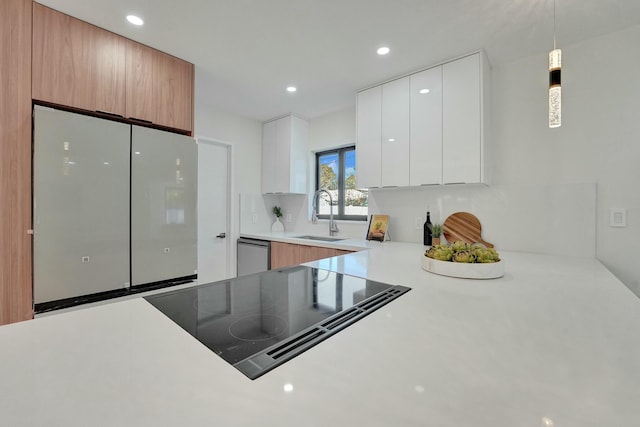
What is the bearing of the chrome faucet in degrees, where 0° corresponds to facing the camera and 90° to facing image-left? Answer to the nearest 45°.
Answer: approximately 45°

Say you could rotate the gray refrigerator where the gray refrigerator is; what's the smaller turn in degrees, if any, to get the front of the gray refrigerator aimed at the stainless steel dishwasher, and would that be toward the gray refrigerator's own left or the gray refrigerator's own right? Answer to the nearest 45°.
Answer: approximately 90° to the gray refrigerator's own left

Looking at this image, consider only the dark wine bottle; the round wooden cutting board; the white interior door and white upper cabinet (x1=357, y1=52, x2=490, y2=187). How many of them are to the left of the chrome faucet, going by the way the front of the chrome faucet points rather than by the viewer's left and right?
3

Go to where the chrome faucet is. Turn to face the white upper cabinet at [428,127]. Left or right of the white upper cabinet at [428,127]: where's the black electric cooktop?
right

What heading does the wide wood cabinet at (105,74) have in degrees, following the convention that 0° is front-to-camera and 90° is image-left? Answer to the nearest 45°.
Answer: approximately 315°

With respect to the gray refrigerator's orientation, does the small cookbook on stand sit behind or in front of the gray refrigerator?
in front

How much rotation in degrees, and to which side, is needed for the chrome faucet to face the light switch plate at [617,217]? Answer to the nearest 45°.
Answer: approximately 90° to its left

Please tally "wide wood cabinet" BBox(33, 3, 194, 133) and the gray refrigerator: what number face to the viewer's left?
0

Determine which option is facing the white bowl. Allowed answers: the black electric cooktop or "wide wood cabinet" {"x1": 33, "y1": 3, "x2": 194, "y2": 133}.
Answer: the wide wood cabinet

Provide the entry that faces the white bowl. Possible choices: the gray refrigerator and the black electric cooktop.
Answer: the gray refrigerator
